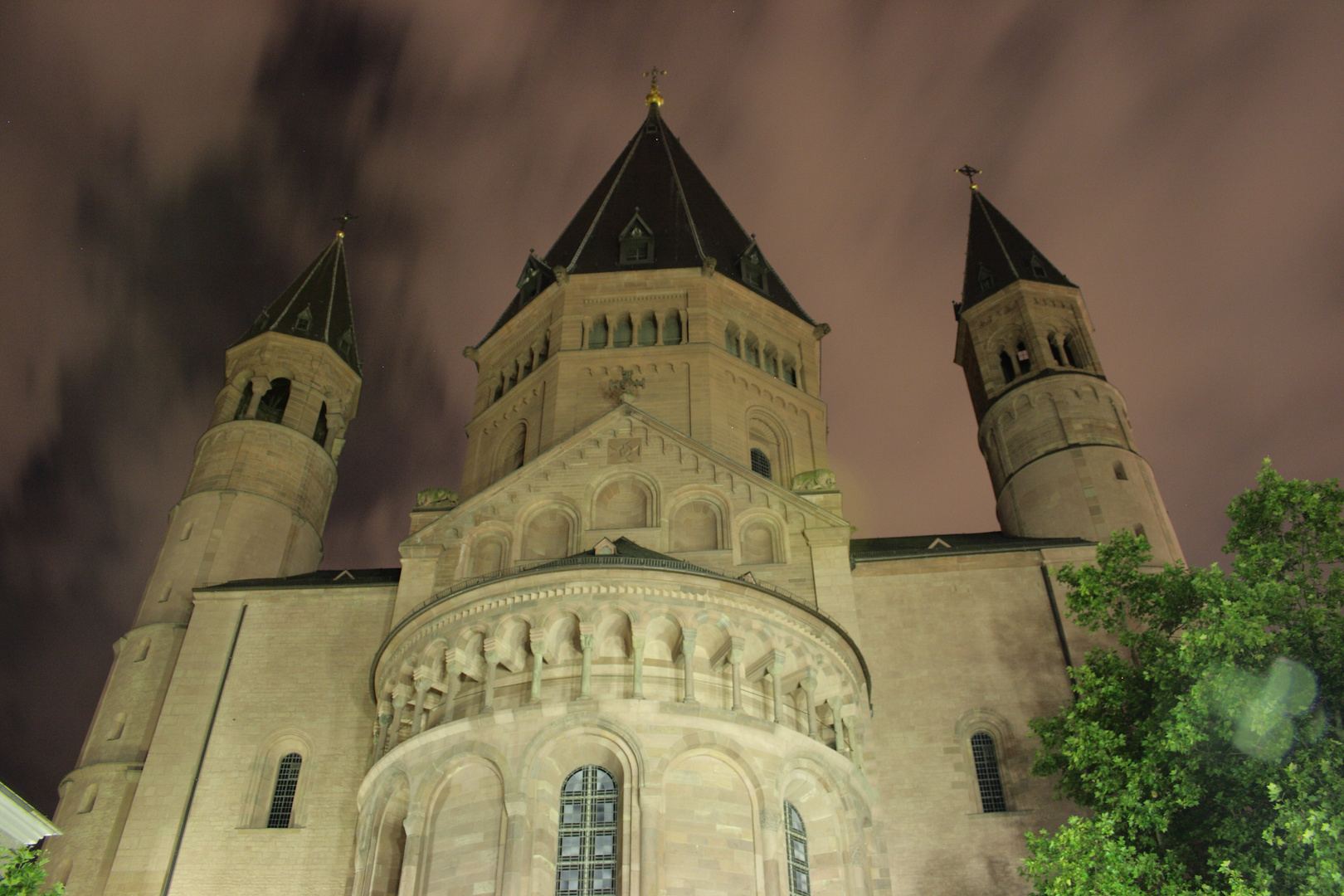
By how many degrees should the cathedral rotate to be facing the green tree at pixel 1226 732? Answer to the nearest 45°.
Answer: approximately 45° to its left

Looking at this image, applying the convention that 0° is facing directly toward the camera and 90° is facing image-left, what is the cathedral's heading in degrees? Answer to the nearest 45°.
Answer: approximately 0°
